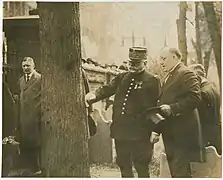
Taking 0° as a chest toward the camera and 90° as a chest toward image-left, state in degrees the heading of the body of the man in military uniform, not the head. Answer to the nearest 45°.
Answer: approximately 45°

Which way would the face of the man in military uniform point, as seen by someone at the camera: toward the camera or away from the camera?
toward the camera
